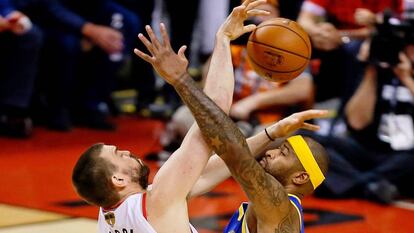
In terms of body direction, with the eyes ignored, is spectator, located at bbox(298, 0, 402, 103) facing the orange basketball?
yes

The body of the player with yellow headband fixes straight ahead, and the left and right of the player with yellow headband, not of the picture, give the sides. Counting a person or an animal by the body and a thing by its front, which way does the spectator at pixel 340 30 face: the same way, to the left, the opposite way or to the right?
to the left

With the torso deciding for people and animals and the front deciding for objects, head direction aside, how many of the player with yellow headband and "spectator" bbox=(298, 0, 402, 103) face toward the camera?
1

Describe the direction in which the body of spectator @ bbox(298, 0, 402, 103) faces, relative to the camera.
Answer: toward the camera

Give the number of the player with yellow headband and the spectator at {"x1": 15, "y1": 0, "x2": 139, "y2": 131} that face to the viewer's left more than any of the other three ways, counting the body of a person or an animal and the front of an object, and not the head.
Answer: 1

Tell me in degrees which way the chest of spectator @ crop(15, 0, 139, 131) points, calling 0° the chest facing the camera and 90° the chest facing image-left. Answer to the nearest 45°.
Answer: approximately 0°

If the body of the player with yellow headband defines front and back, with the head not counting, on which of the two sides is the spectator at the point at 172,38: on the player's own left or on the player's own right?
on the player's own right

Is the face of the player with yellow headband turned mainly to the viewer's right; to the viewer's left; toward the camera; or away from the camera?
to the viewer's left

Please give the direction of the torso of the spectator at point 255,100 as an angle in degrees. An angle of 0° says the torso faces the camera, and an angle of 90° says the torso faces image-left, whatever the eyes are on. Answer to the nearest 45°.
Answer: approximately 45°

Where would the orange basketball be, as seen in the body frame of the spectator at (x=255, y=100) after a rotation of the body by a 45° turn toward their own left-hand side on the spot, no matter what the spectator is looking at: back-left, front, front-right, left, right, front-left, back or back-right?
front

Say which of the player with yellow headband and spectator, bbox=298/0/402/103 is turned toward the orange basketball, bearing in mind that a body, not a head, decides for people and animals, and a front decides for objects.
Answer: the spectator

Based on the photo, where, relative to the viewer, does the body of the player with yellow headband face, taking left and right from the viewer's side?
facing to the left of the viewer

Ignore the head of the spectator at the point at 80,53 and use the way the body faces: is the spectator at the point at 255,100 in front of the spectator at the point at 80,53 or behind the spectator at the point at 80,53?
in front

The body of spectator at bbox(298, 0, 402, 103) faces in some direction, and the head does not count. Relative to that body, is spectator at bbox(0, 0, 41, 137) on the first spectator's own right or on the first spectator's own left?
on the first spectator's own right

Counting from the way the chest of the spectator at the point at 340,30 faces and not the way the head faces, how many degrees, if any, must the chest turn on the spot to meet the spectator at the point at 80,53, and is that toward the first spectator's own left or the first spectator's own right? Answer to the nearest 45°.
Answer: approximately 90° to the first spectator's own right
